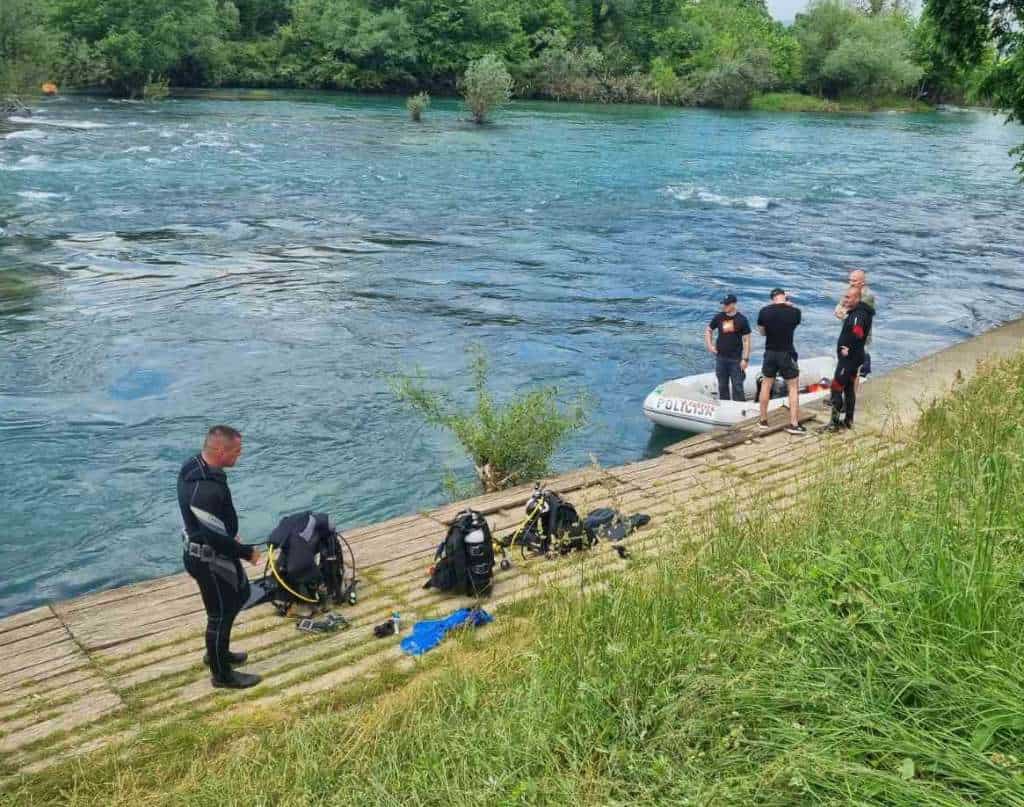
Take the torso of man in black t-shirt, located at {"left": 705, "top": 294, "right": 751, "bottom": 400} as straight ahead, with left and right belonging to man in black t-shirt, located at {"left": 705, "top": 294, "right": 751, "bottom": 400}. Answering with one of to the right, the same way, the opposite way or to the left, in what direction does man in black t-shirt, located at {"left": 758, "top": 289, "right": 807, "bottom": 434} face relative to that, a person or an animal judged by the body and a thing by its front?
the opposite way

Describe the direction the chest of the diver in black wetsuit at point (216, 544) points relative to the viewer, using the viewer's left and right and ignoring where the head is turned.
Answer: facing to the right of the viewer

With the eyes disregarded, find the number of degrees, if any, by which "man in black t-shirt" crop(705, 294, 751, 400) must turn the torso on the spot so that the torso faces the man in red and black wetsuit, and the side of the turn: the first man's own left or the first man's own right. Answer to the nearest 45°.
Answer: approximately 45° to the first man's own left

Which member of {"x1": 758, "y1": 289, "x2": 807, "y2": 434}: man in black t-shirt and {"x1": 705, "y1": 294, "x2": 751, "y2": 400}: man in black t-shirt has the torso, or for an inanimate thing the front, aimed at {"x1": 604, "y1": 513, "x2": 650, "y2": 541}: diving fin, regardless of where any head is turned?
{"x1": 705, "y1": 294, "x2": 751, "y2": 400}: man in black t-shirt

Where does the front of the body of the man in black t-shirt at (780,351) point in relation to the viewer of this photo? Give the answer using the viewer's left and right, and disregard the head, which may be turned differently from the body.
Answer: facing away from the viewer

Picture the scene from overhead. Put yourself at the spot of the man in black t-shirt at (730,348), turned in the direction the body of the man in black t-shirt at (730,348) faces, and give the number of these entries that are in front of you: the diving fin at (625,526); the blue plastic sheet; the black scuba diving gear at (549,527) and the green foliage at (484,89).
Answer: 3

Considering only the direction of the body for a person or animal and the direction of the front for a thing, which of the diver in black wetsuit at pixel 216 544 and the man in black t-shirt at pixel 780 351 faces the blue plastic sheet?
the diver in black wetsuit

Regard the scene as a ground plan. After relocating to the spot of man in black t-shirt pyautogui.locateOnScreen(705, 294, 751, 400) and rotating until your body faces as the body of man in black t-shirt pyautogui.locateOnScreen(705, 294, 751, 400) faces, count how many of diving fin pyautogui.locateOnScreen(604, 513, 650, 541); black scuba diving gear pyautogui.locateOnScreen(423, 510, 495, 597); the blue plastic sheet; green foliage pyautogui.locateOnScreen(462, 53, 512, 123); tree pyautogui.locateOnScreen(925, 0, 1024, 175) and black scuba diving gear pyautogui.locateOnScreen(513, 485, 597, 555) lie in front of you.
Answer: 4
